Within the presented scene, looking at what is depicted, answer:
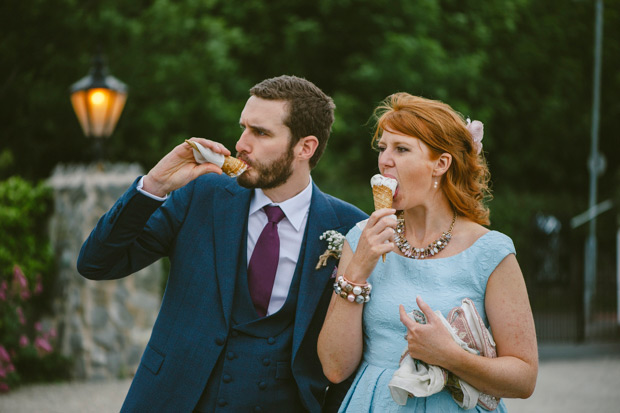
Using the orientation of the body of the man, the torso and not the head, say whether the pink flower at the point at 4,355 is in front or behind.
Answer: behind

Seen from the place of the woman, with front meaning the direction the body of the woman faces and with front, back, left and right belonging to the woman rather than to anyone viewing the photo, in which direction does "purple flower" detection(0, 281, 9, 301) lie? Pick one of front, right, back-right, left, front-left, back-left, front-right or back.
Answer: right

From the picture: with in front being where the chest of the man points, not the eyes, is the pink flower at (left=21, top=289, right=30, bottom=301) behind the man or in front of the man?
behind

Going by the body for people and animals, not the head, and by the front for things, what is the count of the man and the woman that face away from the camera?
0

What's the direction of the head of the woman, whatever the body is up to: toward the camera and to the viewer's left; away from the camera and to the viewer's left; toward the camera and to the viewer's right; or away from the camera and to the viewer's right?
toward the camera and to the viewer's left

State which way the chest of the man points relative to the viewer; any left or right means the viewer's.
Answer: facing the viewer

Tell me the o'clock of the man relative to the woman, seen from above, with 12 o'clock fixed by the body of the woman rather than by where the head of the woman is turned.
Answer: The man is roughly at 2 o'clock from the woman.

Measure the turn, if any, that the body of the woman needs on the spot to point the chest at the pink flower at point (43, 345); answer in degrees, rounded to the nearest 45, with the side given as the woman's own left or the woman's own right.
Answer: approximately 90° to the woman's own right

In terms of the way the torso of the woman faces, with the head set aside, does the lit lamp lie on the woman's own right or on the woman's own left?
on the woman's own right

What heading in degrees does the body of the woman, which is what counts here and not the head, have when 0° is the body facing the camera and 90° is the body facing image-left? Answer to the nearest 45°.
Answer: approximately 45°

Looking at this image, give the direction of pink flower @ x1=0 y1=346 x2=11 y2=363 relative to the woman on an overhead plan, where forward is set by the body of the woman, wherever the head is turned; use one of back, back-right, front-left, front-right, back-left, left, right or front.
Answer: right
